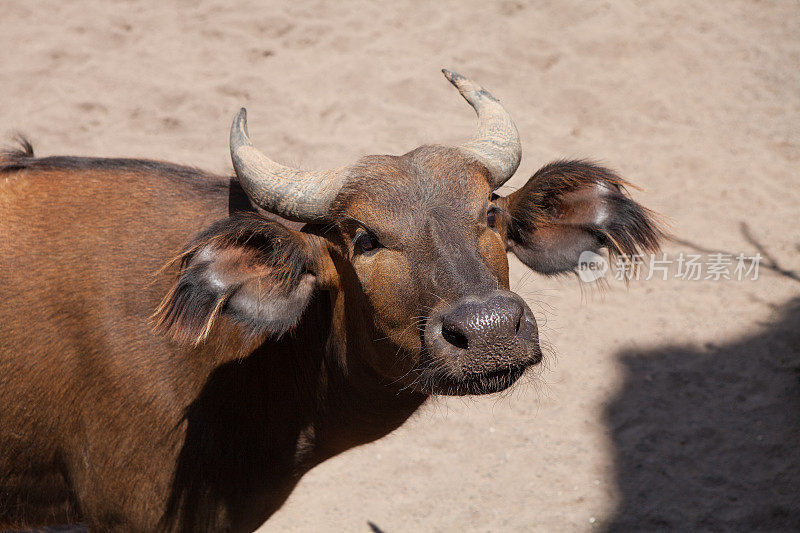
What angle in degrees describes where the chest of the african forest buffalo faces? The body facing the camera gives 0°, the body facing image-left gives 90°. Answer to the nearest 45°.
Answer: approximately 315°
